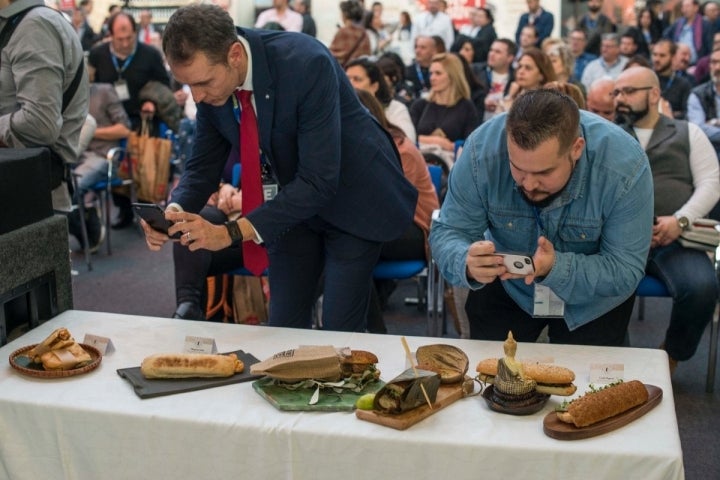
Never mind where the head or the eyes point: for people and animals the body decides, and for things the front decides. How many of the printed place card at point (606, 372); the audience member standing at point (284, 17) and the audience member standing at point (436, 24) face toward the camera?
3

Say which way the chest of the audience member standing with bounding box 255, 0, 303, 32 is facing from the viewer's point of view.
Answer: toward the camera

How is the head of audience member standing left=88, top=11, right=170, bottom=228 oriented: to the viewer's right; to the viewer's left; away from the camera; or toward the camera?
toward the camera

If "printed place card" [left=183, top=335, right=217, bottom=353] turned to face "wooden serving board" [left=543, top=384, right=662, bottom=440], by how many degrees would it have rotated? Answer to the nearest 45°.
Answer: approximately 45° to its left

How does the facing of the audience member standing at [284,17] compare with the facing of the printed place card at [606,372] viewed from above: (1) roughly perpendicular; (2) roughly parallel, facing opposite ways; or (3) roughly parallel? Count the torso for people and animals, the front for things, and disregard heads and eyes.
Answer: roughly parallel

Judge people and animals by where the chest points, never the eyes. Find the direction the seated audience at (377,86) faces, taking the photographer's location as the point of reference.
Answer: facing the viewer and to the left of the viewer

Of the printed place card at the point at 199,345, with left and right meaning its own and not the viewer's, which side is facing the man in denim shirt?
left

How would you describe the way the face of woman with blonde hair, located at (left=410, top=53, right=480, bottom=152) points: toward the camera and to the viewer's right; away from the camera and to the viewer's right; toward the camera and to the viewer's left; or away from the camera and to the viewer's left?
toward the camera and to the viewer's left

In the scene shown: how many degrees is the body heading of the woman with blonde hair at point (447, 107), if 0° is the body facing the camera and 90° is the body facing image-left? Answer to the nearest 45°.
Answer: approximately 45°

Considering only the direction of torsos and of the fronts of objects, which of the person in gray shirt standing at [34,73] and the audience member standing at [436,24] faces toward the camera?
the audience member standing at [436,24]

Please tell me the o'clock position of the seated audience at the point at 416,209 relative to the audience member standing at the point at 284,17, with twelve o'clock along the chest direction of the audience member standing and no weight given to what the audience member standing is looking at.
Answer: The seated audience is roughly at 12 o'clock from the audience member standing.

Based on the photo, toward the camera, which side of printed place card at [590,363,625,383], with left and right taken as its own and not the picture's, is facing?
front

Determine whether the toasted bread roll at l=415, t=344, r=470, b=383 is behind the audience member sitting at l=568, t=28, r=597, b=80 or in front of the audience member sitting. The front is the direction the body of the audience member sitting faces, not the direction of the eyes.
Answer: in front
